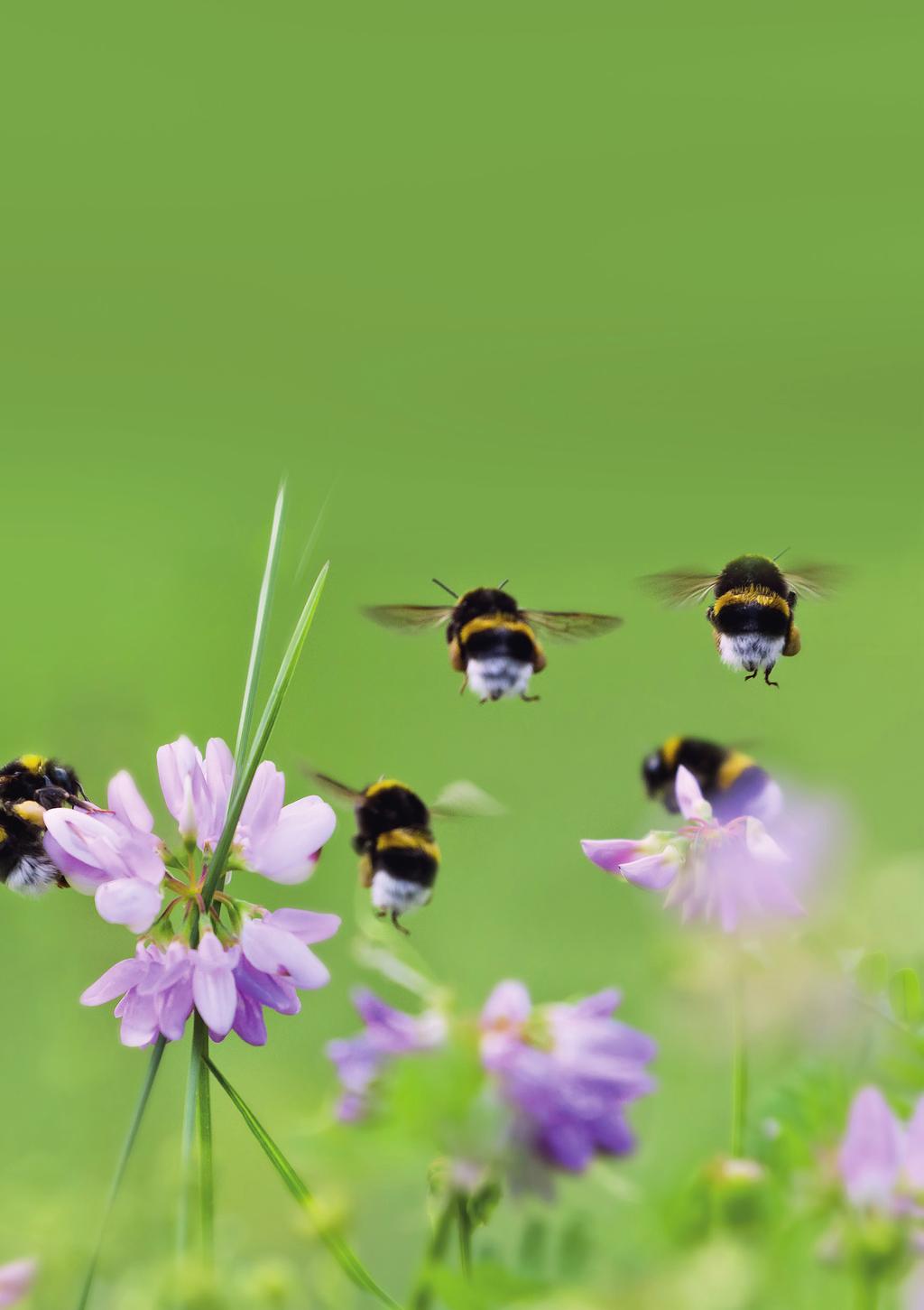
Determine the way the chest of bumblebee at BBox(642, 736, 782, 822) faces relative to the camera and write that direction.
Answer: to the viewer's left

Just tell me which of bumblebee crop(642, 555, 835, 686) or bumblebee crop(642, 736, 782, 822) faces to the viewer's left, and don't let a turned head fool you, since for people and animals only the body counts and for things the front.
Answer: bumblebee crop(642, 736, 782, 822)

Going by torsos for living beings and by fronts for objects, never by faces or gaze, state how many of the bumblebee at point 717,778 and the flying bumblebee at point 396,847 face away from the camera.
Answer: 1

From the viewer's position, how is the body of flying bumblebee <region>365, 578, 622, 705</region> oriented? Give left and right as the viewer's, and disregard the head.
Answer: facing away from the viewer

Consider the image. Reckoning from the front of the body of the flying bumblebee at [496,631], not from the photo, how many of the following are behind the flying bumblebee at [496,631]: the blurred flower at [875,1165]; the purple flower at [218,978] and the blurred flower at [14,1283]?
3

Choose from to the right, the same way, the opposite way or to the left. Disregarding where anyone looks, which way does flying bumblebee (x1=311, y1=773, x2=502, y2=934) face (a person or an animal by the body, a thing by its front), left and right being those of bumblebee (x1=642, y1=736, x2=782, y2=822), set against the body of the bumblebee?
to the right

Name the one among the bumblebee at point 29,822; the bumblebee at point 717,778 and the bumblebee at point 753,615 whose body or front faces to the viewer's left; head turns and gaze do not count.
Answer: the bumblebee at point 717,778

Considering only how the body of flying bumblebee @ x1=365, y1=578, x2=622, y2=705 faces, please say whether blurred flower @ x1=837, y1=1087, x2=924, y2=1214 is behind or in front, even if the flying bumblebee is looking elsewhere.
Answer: behind

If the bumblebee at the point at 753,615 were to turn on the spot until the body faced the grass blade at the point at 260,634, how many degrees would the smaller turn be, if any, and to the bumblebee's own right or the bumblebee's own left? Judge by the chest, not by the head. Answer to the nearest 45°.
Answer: approximately 90° to the bumblebee's own left

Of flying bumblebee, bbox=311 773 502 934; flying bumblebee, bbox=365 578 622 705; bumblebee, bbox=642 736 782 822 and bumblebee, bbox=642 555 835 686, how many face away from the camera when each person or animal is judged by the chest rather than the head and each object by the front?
3

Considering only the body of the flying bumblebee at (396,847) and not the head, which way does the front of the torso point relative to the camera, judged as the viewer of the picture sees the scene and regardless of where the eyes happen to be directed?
away from the camera

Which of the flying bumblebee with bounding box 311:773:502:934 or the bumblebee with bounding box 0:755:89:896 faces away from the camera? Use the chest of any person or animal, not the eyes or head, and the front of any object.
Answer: the flying bumblebee

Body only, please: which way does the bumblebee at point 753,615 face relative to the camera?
away from the camera

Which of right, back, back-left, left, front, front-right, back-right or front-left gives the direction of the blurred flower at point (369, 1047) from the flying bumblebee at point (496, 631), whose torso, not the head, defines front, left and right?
back

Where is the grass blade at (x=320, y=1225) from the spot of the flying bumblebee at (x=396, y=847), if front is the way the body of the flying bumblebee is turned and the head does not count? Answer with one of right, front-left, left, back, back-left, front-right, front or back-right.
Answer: back
